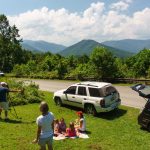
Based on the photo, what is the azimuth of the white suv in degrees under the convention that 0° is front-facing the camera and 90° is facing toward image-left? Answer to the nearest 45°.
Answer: approximately 135°

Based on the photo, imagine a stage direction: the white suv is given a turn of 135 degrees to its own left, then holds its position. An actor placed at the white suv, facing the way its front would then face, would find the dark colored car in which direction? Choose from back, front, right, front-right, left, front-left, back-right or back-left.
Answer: front-left
